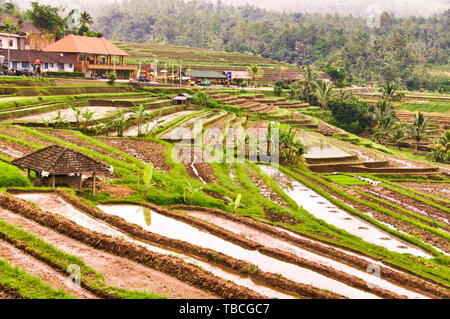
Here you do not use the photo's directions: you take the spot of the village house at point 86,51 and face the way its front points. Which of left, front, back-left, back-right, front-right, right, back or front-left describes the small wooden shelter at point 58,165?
front-right

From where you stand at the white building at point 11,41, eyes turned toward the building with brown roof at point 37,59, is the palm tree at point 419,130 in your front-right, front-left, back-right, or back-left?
front-left

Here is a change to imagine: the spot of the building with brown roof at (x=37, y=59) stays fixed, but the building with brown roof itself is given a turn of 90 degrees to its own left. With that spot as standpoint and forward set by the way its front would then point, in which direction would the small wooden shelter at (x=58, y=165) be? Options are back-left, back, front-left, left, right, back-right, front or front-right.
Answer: right

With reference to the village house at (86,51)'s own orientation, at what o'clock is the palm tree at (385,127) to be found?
The palm tree is roughly at 11 o'clock from the village house.

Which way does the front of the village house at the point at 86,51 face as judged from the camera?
facing the viewer and to the right of the viewer

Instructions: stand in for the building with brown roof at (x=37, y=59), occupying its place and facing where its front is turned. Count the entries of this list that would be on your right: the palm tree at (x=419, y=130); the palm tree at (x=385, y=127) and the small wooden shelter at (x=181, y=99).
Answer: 0

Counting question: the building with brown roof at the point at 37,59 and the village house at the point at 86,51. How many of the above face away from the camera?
0

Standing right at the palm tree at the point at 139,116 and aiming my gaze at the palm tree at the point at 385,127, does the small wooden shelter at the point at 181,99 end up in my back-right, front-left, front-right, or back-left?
front-left

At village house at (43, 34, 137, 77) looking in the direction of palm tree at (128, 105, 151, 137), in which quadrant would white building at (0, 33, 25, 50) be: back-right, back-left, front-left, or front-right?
back-right

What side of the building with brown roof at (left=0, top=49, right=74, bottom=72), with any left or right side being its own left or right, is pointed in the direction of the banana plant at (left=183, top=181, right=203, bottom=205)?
front

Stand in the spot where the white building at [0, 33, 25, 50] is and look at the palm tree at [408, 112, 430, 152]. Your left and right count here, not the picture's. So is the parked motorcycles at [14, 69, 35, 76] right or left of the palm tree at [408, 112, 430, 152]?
right

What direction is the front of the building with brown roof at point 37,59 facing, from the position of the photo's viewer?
facing the viewer

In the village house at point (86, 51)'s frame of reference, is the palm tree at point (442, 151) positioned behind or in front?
in front

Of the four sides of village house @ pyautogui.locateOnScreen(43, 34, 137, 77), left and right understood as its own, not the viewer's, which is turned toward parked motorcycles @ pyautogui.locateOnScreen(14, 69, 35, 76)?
right

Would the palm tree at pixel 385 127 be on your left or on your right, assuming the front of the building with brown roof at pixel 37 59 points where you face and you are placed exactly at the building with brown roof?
on your left

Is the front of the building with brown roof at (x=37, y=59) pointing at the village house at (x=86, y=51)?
no

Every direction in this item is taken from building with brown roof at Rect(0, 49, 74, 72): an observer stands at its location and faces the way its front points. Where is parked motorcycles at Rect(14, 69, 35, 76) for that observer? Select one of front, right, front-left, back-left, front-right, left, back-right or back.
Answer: front
